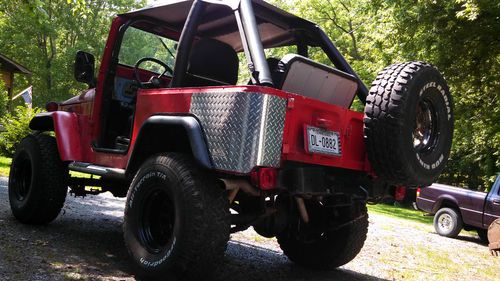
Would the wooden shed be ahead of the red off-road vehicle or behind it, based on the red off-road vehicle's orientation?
ahead

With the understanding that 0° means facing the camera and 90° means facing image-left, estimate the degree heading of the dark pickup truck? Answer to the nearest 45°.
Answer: approximately 315°

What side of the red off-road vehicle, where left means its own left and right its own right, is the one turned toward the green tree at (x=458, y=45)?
right

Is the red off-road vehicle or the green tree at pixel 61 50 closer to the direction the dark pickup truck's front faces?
the red off-road vehicle

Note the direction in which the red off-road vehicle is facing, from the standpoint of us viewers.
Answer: facing away from the viewer and to the left of the viewer

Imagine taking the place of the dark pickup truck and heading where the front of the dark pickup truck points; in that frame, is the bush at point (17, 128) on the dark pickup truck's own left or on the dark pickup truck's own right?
on the dark pickup truck's own right

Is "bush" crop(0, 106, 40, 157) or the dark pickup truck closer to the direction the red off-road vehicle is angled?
the bush

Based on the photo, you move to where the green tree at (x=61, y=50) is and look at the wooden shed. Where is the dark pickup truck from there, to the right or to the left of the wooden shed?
left

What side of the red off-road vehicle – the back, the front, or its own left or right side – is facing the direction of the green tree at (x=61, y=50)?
front

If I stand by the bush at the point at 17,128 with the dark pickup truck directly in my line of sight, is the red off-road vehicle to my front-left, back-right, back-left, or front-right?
front-right
